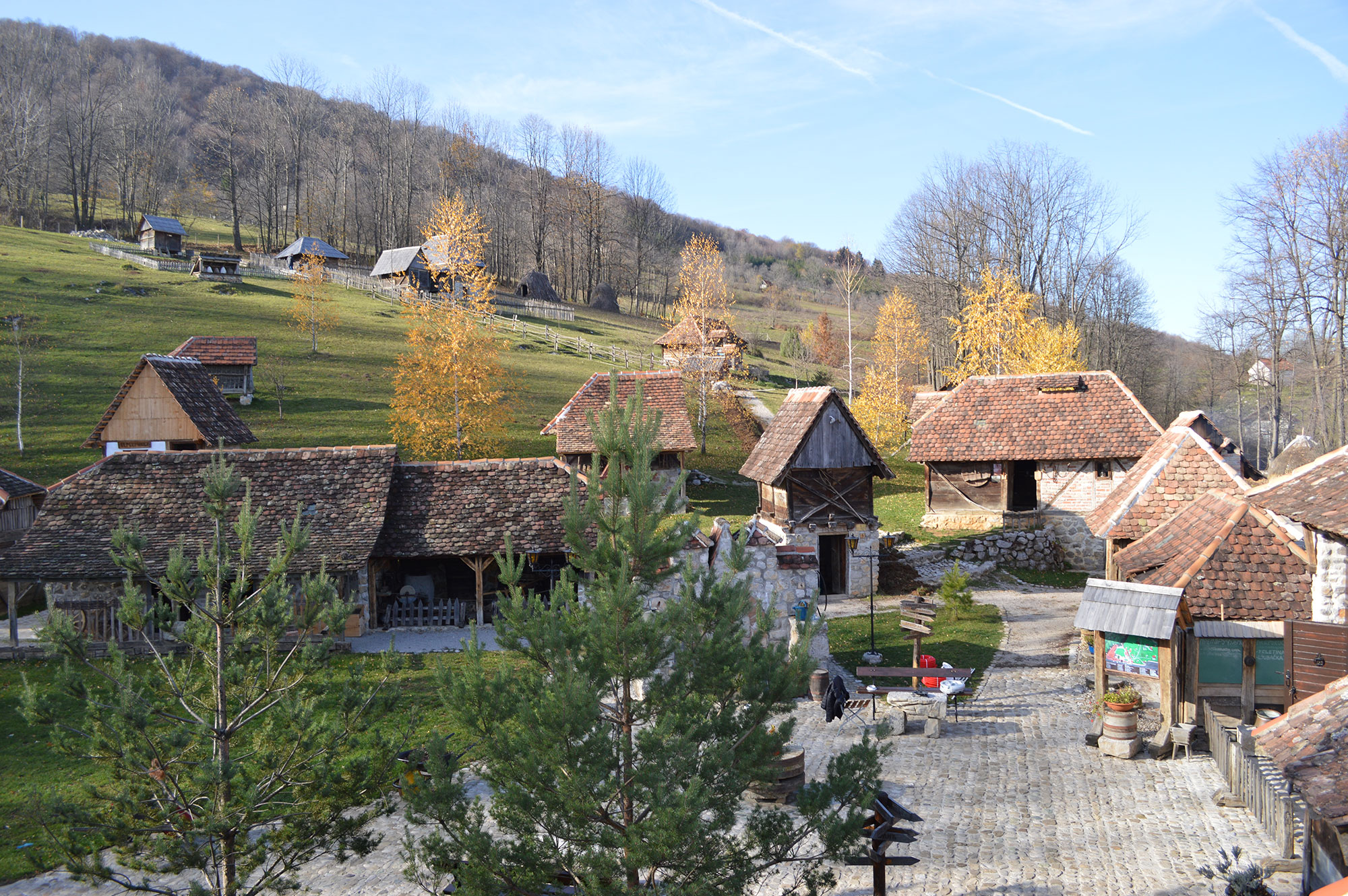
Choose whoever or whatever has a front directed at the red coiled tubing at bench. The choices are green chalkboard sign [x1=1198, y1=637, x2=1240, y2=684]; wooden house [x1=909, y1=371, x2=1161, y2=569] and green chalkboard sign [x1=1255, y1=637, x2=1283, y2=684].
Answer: the wooden house

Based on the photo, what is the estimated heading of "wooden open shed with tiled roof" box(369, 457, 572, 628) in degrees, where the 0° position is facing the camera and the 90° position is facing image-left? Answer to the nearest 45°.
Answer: approximately 0°

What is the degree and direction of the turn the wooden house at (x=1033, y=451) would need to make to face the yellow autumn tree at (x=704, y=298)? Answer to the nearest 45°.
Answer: approximately 135° to its right
